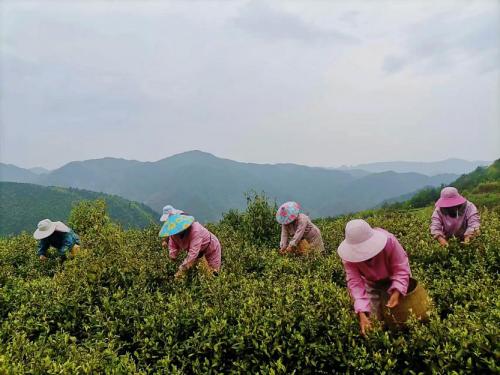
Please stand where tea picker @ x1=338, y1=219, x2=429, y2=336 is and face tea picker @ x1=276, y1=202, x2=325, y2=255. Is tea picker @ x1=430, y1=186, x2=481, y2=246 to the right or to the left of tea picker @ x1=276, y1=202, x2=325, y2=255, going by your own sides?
right

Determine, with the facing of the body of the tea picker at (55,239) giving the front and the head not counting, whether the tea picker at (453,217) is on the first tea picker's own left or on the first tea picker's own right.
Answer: on the first tea picker's own left

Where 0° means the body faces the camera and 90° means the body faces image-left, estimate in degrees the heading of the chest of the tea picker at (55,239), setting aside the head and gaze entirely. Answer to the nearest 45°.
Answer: approximately 45°

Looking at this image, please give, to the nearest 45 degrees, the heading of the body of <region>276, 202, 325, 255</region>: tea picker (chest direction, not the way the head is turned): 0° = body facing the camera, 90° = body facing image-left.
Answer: approximately 45°

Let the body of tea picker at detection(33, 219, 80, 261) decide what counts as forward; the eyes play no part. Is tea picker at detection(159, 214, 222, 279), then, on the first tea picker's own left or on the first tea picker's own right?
on the first tea picker's own left

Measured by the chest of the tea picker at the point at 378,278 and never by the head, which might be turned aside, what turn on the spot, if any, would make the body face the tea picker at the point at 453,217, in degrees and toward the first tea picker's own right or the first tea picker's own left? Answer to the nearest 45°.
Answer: approximately 135° to the first tea picker's own right

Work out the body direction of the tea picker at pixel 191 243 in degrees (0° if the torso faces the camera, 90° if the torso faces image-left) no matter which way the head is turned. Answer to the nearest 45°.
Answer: approximately 45°

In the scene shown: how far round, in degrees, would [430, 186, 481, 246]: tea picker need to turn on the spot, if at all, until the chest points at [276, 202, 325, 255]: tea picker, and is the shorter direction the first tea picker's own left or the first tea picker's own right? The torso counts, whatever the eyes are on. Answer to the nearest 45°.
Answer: approximately 90° to the first tea picker's own right
